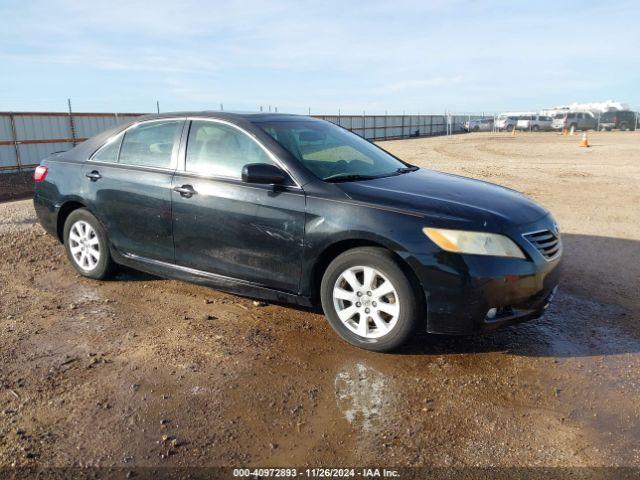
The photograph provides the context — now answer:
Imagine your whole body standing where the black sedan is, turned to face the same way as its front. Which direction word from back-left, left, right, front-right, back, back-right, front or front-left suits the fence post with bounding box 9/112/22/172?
back

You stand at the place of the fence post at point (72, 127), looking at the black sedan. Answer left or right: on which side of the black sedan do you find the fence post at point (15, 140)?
right

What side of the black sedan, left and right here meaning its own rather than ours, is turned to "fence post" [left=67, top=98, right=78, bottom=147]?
back

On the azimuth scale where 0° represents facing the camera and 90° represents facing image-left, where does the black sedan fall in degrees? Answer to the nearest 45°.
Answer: approximately 315°

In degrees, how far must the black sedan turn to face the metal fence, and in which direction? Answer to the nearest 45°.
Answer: approximately 180°
